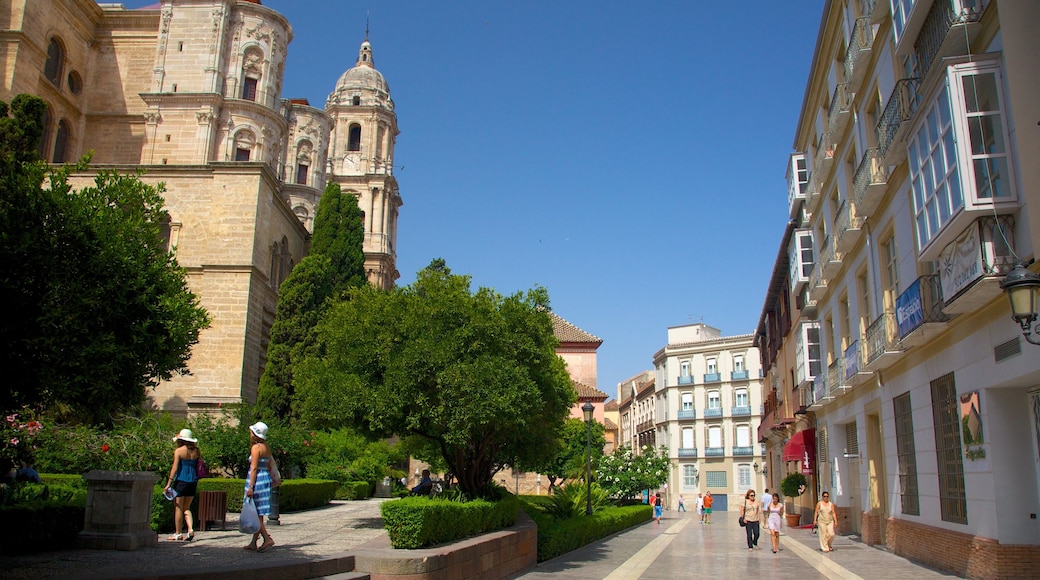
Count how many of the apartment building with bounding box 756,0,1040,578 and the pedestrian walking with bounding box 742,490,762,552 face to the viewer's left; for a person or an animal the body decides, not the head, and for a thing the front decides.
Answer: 1

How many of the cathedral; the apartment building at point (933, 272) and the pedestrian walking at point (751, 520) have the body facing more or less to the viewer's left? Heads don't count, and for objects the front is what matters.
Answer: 1

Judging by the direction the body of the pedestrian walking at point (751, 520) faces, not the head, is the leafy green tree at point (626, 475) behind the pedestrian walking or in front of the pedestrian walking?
behind

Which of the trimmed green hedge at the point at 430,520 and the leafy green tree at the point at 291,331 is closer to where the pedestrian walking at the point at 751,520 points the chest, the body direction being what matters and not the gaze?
the trimmed green hedge

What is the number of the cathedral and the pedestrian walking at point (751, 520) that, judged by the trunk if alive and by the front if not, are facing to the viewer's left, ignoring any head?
0

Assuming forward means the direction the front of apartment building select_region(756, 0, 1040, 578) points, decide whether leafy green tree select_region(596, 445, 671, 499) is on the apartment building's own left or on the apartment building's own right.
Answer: on the apartment building's own right

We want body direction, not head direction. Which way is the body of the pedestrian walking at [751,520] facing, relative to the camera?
toward the camera

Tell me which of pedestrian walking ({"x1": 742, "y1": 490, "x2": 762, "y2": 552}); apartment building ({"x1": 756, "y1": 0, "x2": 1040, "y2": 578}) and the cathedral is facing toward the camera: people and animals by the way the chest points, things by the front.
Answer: the pedestrian walking

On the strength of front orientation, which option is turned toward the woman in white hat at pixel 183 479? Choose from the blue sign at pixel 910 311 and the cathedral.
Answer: the blue sign

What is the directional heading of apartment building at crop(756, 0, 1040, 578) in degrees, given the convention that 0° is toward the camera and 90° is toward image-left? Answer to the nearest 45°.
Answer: approximately 90°
